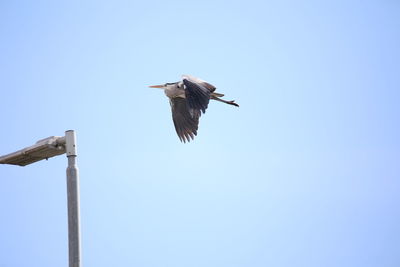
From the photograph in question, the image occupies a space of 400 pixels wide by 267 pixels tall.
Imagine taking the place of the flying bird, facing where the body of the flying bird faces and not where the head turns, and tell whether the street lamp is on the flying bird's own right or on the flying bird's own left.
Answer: on the flying bird's own left

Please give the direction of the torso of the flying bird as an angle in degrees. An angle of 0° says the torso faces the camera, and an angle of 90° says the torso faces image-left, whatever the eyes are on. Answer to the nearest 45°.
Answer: approximately 90°
